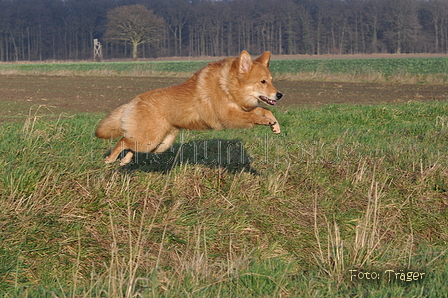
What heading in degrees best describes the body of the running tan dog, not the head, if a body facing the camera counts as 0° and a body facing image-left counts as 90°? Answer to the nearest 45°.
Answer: approximately 270°
